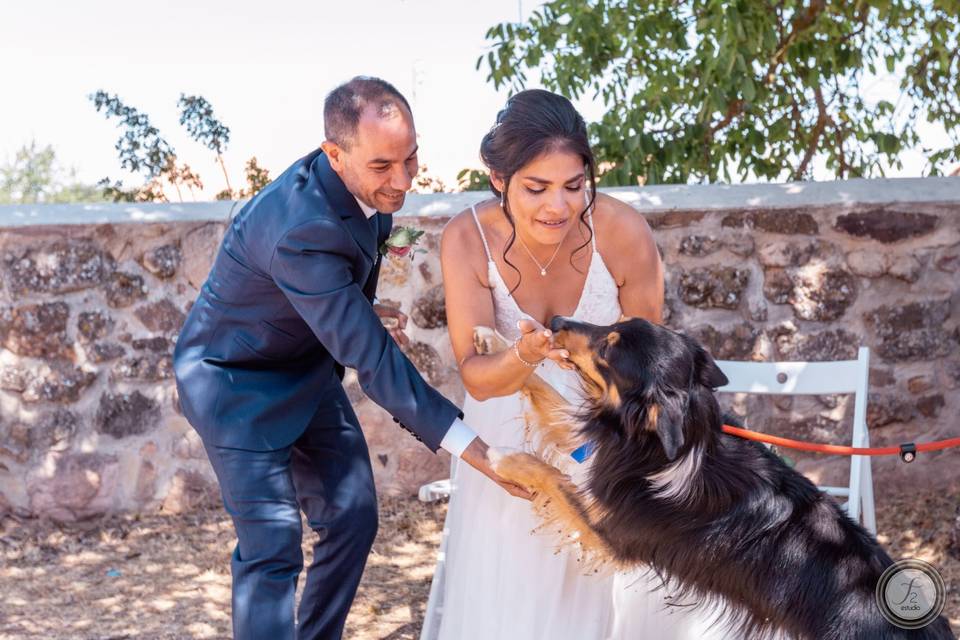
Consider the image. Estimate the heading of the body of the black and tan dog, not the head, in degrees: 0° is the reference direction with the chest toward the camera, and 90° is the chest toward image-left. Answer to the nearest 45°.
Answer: approximately 90°

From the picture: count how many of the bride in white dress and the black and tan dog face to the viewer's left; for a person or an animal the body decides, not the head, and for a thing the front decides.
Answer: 1

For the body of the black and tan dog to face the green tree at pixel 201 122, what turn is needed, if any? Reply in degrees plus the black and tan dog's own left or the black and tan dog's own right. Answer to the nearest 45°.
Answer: approximately 45° to the black and tan dog's own right

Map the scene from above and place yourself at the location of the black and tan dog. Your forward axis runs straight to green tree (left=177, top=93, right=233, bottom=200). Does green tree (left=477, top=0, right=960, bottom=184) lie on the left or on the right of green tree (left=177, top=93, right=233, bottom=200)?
right

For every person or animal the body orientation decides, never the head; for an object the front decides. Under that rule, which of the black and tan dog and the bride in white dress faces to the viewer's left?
the black and tan dog

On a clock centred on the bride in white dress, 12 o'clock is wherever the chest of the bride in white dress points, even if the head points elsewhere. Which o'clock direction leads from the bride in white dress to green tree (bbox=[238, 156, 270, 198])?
The green tree is roughly at 5 o'clock from the bride in white dress.

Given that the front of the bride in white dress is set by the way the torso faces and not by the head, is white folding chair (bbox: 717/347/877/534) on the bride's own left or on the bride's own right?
on the bride's own left

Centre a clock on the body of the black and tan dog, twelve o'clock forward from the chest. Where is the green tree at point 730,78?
The green tree is roughly at 3 o'clock from the black and tan dog.

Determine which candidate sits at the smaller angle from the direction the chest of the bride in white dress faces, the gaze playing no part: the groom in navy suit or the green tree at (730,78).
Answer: the groom in navy suit

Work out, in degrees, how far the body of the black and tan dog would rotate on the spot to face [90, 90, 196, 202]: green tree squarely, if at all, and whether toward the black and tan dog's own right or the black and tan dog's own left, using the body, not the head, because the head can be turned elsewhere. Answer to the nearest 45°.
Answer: approximately 45° to the black and tan dog's own right
